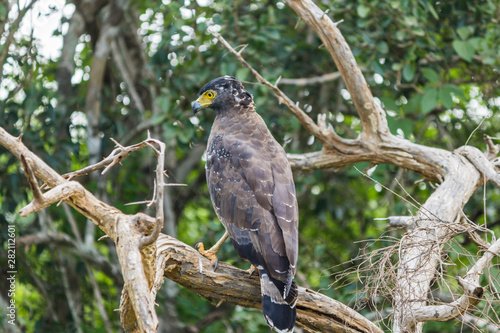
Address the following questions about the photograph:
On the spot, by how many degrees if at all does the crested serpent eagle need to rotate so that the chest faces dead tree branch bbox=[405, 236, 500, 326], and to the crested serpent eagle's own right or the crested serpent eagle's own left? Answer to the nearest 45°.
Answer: approximately 180°

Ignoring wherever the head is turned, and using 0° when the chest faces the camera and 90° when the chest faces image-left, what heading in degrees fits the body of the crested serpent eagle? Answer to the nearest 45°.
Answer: approximately 135°
